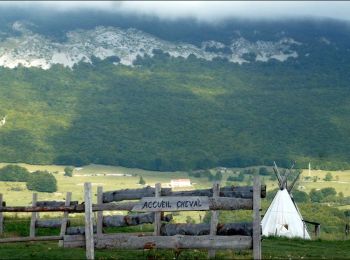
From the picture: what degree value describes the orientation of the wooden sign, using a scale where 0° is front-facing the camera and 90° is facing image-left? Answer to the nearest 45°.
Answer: approximately 0°
